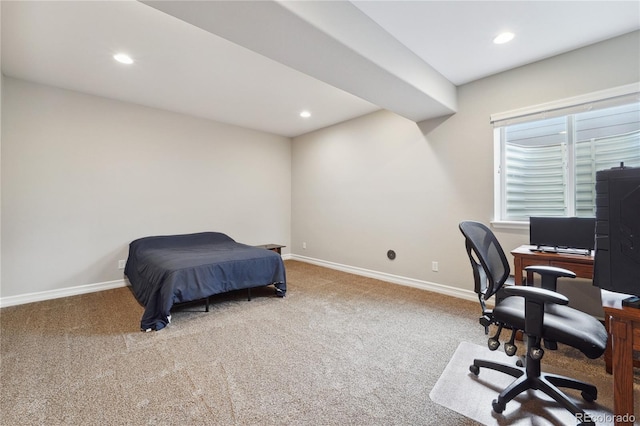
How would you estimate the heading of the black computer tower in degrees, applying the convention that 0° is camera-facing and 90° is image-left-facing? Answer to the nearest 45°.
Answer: approximately 90°

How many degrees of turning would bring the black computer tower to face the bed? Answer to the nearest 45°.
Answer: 0° — it already faces it

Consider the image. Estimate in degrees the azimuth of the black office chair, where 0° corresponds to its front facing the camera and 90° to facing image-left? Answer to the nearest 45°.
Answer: approximately 270°

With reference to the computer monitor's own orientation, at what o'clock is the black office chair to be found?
The black office chair is roughly at 12 o'clock from the computer monitor.

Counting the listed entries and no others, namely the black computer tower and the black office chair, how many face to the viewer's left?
1

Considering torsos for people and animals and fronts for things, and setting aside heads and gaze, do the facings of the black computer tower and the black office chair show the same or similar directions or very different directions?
very different directions

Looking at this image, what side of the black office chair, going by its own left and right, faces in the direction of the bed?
back

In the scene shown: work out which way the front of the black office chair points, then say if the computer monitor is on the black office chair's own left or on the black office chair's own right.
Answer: on the black office chair's own left
